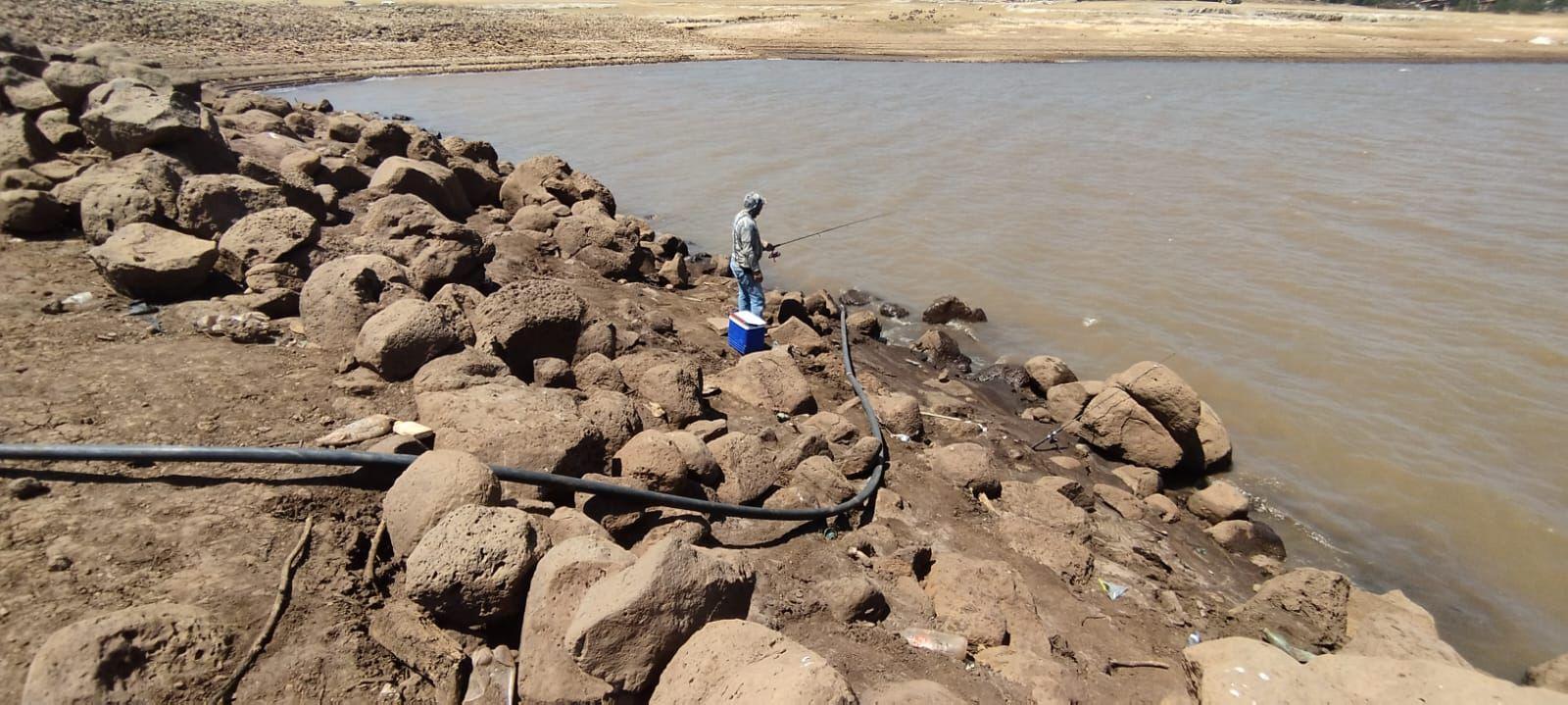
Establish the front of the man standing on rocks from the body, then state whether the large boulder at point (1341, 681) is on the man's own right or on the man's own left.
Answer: on the man's own right

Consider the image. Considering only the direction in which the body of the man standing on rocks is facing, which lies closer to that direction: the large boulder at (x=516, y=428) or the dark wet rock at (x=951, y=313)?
the dark wet rock

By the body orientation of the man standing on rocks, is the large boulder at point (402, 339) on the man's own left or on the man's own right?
on the man's own right

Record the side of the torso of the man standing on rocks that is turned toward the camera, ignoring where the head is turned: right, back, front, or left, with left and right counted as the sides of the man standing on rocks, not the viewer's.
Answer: right

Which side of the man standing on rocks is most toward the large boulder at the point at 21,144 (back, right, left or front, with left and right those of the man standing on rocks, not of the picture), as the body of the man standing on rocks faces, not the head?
back

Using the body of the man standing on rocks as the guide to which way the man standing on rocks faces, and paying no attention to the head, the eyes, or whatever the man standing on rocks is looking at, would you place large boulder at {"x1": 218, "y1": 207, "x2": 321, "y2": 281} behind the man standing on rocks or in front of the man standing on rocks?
behind

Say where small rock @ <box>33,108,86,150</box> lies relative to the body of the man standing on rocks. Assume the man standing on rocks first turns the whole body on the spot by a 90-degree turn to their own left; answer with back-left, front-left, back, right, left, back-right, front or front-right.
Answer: left

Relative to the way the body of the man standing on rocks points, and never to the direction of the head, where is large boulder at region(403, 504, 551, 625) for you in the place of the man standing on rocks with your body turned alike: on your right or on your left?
on your right

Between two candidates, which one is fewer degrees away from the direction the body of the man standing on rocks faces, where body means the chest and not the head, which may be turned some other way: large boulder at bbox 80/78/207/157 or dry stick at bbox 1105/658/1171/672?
the dry stick

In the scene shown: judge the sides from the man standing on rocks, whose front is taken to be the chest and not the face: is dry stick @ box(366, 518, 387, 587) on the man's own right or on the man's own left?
on the man's own right

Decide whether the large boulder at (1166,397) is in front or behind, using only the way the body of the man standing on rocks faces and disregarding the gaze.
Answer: in front

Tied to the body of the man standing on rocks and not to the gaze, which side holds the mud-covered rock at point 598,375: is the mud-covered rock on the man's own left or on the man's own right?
on the man's own right

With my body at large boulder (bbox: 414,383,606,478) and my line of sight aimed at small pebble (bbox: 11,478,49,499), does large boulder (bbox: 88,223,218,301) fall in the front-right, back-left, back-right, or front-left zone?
front-right

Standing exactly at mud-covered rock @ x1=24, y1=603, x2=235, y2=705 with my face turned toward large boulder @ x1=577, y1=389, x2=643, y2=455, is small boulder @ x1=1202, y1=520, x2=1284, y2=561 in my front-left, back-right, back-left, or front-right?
front-right

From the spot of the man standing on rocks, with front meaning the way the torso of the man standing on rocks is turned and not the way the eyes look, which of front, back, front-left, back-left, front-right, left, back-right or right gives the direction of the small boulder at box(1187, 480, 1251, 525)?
front-right
